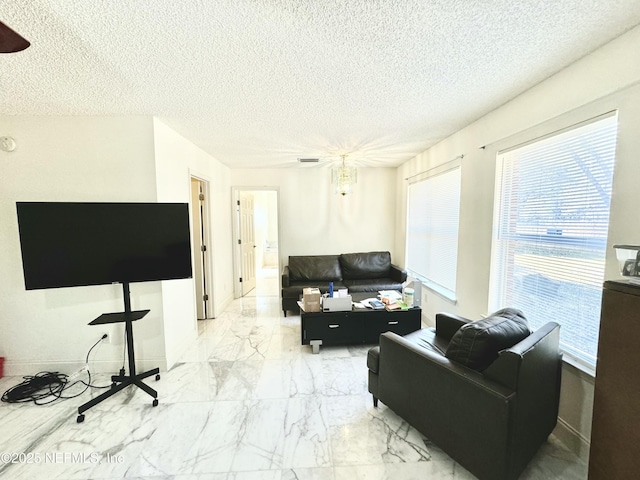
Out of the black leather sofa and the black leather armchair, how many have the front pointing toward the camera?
1

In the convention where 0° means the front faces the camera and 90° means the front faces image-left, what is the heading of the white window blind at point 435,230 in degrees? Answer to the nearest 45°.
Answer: approximately 45°

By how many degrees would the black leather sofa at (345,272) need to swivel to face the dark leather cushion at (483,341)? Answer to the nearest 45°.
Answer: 0° — it already faces it

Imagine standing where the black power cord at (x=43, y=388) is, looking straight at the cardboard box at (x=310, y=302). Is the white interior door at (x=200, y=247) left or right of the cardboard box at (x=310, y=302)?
left

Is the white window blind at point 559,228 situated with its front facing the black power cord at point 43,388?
yes

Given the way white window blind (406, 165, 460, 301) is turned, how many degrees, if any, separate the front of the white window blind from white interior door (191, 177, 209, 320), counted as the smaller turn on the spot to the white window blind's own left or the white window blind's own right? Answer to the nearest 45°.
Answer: approximately 45° to the white window blind's own right

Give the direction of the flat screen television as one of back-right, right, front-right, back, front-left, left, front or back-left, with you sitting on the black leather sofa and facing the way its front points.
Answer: front-right

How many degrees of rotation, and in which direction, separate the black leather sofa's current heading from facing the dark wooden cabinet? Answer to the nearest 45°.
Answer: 0° — it already faces it

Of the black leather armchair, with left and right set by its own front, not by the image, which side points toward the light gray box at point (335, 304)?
front

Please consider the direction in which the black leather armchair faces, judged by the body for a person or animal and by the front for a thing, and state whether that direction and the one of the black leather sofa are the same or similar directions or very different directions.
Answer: very different directions

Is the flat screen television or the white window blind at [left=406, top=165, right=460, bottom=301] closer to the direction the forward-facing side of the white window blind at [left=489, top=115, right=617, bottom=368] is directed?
the flat screen television

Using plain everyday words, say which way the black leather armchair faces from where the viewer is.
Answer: facing away from the viewer and to the left of the viewer
